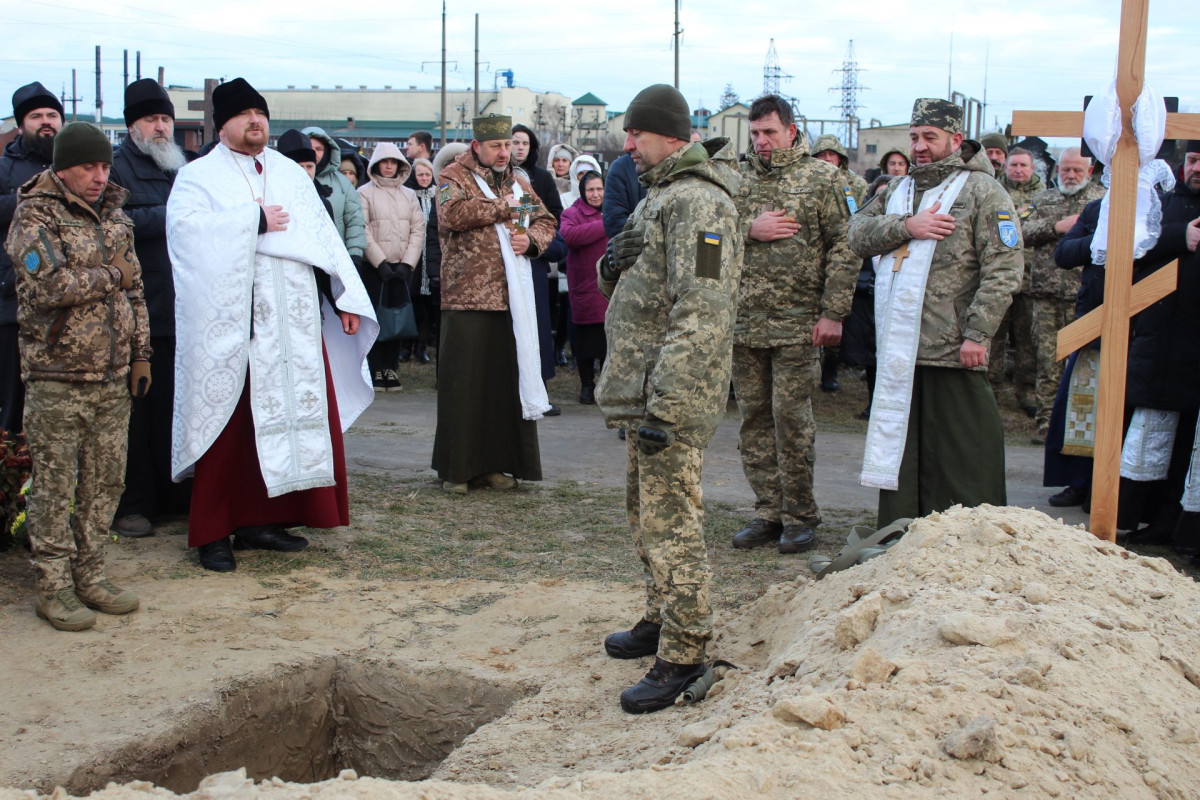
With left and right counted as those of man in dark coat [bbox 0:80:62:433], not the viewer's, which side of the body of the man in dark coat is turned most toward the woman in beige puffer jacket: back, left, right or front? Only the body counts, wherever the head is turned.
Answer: left

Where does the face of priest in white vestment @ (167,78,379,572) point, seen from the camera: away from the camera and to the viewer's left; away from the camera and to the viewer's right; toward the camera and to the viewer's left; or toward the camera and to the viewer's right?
toward the camera and to the viewer's right

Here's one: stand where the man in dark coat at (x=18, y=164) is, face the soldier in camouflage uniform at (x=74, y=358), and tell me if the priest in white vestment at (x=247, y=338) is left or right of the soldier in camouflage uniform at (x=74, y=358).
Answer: left

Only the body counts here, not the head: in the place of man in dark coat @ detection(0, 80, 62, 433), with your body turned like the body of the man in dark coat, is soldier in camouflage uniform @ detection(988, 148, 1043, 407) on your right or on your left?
on your left
